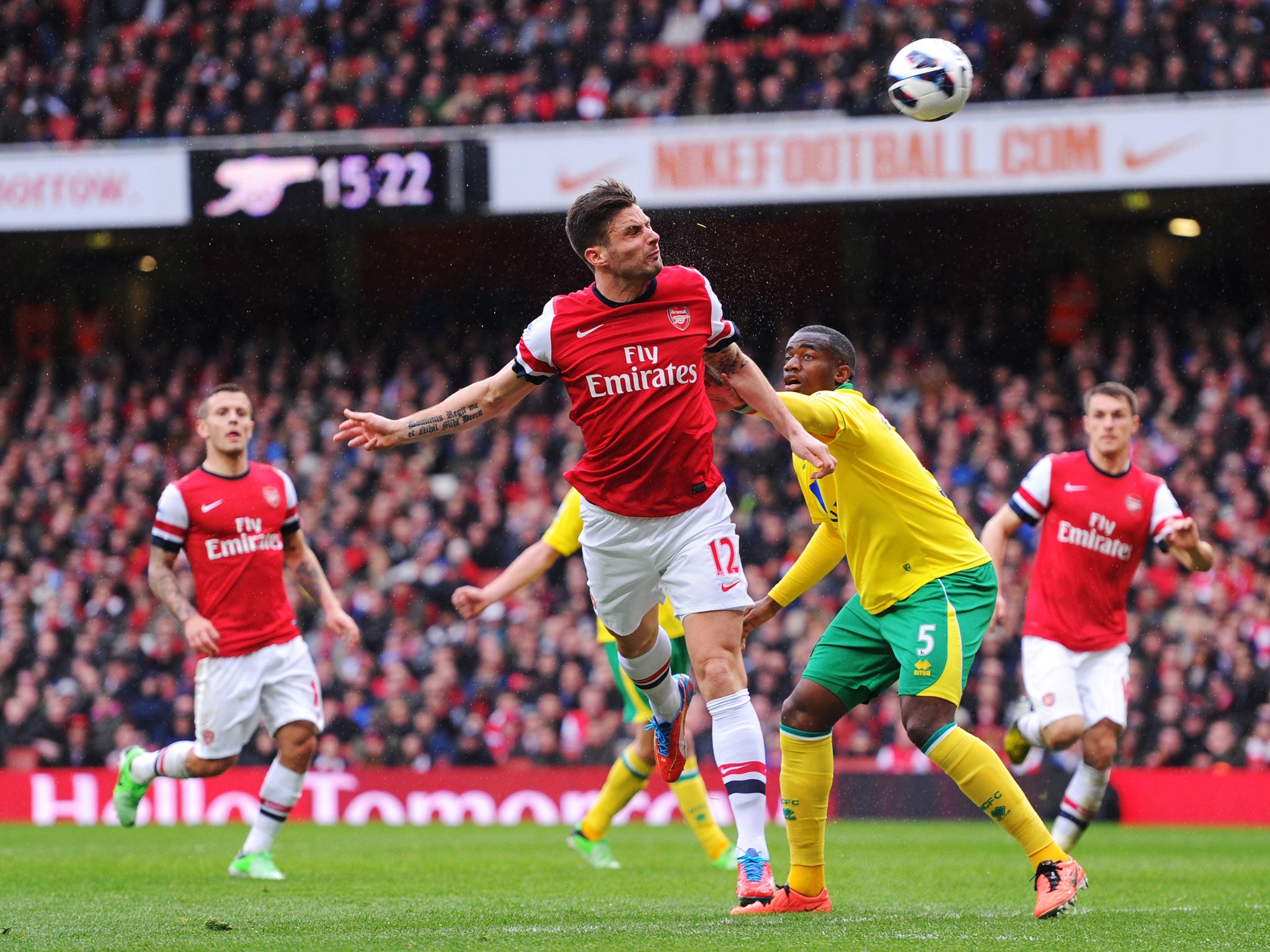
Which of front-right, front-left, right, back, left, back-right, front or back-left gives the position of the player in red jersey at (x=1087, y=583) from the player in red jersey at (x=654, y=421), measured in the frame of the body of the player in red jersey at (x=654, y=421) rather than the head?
back-left

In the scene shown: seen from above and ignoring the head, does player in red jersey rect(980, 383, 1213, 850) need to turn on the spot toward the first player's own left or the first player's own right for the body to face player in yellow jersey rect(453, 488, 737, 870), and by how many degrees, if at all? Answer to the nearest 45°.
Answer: approximately 90° to the first player's own right

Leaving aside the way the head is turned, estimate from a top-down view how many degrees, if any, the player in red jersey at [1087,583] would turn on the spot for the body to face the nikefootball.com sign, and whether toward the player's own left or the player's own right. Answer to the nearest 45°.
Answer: approximately 180°

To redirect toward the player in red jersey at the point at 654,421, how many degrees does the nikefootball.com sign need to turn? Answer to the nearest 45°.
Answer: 0° — it already faces them

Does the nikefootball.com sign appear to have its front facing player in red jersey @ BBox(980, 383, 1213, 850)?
yes

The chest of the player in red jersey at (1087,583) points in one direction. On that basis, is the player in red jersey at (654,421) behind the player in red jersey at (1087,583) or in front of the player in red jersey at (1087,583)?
in front

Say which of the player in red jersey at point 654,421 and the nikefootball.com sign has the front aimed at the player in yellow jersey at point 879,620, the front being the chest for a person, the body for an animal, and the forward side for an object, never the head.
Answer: the nikefootball.com sign

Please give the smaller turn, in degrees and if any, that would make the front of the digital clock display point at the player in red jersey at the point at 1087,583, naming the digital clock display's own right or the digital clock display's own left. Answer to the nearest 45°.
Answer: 0° — it already faces them

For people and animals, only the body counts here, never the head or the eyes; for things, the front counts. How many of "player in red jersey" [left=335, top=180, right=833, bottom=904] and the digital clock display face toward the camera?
2

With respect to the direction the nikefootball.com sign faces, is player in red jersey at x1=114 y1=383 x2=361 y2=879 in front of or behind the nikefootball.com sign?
in front

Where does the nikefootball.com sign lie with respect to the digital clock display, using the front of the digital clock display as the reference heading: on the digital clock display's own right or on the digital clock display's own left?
on the digital clock display's own left
